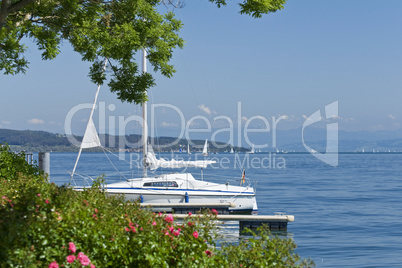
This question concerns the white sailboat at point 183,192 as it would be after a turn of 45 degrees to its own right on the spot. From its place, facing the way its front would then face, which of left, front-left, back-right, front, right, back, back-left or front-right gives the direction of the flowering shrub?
back-left

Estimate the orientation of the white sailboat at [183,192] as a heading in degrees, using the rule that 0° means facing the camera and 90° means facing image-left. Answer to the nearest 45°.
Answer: approximately 90°

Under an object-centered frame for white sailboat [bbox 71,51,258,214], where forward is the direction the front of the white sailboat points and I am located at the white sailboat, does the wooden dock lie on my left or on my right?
on my left
